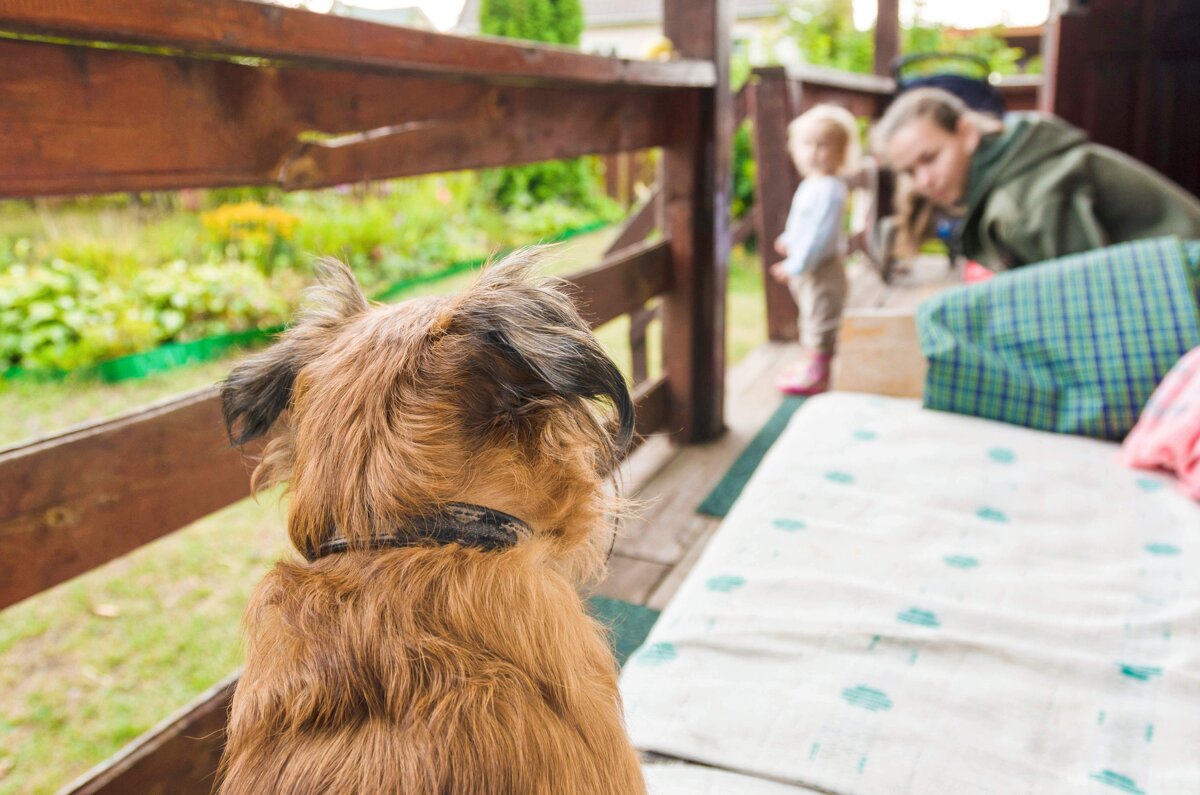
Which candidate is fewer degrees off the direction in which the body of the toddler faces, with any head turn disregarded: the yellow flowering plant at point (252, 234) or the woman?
the yellow flowering plant

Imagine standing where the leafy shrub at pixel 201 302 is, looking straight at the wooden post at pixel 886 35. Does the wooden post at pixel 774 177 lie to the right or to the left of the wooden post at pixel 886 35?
right

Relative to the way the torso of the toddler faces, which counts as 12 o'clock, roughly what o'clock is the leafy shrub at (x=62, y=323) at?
The leafy shrub is roughly at 12 o'clock from the toddler.

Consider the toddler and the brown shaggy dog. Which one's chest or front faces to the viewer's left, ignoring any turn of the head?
the toddler

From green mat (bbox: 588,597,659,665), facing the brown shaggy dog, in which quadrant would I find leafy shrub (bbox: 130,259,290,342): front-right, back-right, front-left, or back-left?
back-right

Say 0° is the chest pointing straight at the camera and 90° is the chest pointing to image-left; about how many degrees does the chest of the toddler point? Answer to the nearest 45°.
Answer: approximately 90°

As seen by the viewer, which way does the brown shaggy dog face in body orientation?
away from the camera

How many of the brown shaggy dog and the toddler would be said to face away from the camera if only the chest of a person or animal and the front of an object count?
1

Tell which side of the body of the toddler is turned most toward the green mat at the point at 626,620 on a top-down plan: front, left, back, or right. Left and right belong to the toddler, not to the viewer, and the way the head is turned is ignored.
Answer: left

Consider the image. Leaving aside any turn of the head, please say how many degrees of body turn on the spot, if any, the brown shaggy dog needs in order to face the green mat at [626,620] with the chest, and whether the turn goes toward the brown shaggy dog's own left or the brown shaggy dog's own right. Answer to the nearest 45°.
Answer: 0° — it already faces it
